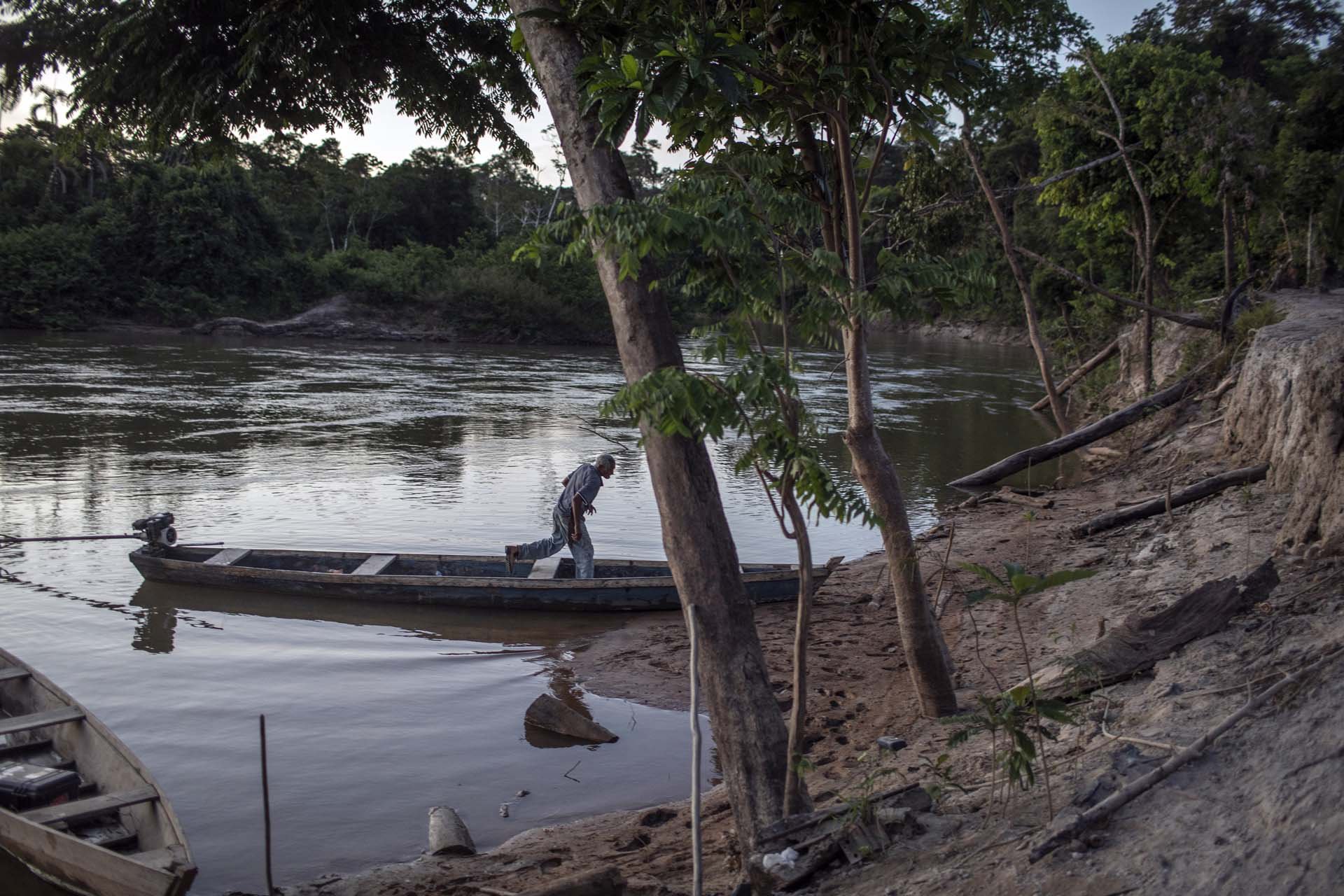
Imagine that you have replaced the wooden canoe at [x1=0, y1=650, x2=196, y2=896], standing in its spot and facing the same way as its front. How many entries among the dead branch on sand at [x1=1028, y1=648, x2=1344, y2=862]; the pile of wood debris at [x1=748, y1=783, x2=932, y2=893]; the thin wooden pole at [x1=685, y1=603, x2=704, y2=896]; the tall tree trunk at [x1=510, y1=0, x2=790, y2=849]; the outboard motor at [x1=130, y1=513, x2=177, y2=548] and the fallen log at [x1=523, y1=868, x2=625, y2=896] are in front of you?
5

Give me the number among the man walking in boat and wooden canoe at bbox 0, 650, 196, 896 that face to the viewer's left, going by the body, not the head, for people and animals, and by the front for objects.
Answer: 0

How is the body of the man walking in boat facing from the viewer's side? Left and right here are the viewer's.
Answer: facing to the right of the viewer

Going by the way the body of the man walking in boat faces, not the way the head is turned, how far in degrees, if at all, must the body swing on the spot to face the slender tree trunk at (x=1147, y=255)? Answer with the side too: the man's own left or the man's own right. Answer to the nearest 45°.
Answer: approximately 45° to the man's own left

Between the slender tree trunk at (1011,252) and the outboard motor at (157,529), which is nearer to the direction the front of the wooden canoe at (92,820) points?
the slender tree trunk

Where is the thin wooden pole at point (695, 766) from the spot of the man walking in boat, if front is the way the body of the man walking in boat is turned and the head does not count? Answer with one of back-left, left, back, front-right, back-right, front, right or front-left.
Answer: right

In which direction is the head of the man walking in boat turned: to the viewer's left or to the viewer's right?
to the viewer's right

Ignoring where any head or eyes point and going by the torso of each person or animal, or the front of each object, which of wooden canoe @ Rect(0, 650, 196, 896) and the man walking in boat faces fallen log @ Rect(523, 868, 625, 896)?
the wooden canoe

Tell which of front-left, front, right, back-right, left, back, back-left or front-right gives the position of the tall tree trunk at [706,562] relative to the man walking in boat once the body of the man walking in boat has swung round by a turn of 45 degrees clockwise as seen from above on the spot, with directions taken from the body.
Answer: front-right

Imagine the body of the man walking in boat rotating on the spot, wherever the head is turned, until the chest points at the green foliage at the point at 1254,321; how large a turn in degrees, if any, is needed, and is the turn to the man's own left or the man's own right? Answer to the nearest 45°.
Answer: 0° — they already face it

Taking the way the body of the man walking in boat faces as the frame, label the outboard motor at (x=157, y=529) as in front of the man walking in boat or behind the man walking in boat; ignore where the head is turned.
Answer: behind

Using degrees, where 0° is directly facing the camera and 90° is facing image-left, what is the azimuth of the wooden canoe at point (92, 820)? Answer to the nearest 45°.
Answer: approximately 315°
